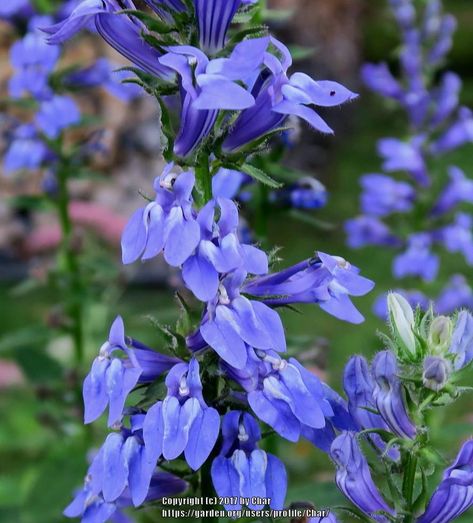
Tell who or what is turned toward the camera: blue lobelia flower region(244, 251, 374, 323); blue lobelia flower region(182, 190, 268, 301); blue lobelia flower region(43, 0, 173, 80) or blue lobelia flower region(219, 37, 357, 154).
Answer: blue lobelia flower region(182, 190, 268, 301)

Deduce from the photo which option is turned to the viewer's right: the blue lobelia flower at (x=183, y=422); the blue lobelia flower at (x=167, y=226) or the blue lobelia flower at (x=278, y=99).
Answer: the blue lobelia flower at (x=278, y=99)

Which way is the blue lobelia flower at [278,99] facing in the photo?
to the viewer's right

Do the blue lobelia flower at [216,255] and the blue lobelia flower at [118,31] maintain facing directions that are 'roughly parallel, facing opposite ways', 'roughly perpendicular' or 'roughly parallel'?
roughly perpendicular

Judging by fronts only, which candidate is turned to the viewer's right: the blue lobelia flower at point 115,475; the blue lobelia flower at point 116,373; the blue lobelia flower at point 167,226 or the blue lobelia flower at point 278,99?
the blue lobelia flower at point 278,99

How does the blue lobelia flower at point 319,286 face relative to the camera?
to the viewer's right

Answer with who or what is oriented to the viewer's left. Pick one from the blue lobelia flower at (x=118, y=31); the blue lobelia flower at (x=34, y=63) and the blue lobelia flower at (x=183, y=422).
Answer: the blue lobelia flower at (x=118, y=31)

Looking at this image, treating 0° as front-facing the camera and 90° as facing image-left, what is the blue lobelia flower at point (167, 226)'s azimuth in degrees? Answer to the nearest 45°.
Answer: approximately 45°
